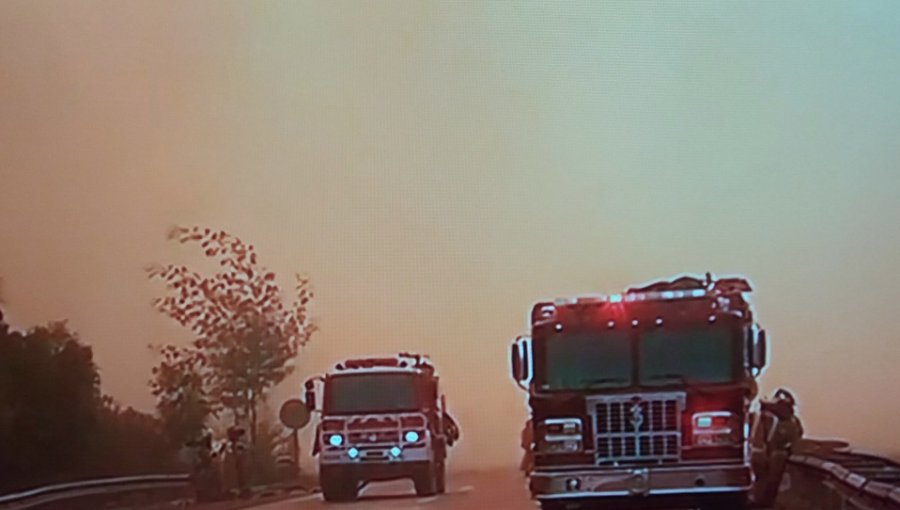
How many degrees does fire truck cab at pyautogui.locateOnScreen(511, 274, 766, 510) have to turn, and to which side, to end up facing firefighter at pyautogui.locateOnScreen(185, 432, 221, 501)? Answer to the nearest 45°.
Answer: approximately 90° to its right

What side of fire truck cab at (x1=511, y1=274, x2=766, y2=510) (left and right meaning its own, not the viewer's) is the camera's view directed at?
front

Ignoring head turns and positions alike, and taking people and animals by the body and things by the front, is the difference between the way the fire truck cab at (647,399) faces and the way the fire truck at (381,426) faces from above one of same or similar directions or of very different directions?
same or similar directions

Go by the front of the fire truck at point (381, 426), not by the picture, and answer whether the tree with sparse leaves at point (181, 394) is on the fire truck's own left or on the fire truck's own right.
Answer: on the fire truck's own right

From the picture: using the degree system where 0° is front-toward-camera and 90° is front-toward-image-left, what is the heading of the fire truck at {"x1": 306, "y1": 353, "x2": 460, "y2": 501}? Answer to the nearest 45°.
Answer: approximately 0°

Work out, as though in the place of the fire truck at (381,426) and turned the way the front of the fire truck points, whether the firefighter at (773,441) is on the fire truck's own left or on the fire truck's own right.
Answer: on the fire truck's own left

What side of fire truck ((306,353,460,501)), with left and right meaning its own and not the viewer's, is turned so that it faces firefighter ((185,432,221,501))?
right

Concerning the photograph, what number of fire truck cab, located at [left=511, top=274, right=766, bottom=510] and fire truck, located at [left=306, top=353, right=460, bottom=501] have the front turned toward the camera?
2

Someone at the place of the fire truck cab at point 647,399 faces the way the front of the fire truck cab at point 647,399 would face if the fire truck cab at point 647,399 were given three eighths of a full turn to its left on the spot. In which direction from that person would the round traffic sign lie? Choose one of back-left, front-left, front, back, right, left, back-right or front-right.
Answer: back-left

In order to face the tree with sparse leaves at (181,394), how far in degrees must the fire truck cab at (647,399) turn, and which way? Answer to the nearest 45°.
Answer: approximately 90° to its right

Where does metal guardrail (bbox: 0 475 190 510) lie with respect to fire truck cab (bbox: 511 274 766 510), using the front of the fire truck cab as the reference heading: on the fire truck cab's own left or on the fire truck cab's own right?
on the fire truck cab's own right
